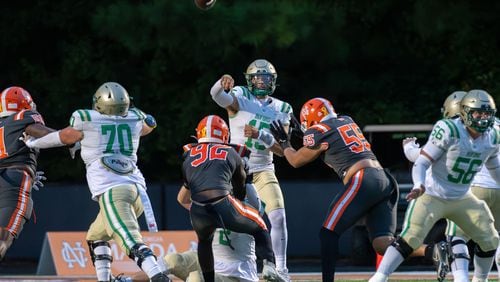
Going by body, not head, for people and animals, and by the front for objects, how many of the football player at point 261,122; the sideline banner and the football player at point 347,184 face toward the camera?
2

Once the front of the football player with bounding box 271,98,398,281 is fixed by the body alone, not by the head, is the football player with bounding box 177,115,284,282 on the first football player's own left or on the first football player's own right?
on the first football player's own left

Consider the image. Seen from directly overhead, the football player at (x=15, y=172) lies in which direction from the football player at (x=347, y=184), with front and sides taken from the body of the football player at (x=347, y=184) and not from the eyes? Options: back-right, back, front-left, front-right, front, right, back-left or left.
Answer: front-left

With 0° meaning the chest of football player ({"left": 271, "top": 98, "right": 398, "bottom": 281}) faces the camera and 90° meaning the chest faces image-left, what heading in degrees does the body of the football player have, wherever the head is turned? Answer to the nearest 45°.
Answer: approximately 135°

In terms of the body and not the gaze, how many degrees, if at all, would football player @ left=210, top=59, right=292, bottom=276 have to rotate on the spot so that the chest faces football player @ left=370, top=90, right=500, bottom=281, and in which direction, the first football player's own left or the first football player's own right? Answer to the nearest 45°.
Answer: approximately 45° to the first football player's own left

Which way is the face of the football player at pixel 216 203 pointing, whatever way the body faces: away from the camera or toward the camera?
away from the camera
